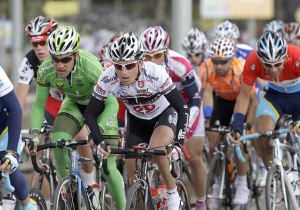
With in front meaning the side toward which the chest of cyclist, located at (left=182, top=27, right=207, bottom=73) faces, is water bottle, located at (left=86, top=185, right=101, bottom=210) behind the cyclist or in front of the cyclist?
in front

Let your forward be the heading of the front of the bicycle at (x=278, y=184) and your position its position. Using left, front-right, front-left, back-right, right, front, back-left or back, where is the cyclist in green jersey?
front-right

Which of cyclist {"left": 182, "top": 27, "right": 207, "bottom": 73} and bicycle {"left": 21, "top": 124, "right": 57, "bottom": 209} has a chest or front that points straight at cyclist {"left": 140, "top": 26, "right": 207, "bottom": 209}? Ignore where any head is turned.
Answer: cyclist {"left": 182, "top": 27, "right": 207, "bottom": 73}

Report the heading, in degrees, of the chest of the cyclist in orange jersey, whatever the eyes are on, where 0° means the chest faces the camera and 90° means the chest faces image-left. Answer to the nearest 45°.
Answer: approximately 0°

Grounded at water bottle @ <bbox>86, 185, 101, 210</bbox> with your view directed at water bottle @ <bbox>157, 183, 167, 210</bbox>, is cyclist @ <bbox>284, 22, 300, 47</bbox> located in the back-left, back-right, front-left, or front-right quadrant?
front-left

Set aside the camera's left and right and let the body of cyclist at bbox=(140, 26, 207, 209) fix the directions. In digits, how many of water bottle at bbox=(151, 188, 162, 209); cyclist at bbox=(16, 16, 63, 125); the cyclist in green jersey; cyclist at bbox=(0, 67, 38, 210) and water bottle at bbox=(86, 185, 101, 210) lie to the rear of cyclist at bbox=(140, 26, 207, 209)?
0

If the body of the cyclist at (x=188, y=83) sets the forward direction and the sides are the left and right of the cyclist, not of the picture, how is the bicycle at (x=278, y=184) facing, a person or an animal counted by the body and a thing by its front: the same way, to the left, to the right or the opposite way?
the same way

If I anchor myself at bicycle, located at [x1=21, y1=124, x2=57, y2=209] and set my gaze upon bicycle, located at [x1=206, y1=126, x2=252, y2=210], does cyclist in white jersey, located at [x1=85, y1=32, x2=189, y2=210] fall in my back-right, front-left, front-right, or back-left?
front-right

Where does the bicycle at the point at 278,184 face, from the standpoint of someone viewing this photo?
facing the viewer and to the left of the viewer

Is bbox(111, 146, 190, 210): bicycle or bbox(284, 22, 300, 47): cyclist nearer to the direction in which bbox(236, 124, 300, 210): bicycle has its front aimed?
the bicycle

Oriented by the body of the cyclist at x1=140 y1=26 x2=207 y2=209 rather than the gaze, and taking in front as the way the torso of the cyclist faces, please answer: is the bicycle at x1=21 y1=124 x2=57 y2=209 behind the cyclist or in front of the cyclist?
in front

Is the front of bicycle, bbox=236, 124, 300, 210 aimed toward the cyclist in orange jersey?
no

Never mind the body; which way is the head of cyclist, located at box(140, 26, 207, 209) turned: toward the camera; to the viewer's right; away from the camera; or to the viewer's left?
toward the camera

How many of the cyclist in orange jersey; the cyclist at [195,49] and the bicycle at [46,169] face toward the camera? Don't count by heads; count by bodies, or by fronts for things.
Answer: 3

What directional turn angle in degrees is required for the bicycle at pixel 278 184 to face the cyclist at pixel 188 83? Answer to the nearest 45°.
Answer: approximately 90° to its right

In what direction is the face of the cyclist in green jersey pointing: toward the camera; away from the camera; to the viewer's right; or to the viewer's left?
toward the camera

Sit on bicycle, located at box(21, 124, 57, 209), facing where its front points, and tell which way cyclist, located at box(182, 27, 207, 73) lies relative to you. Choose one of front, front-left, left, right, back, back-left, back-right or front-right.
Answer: back-left

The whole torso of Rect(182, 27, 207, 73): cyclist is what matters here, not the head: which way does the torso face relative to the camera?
toward the camera
